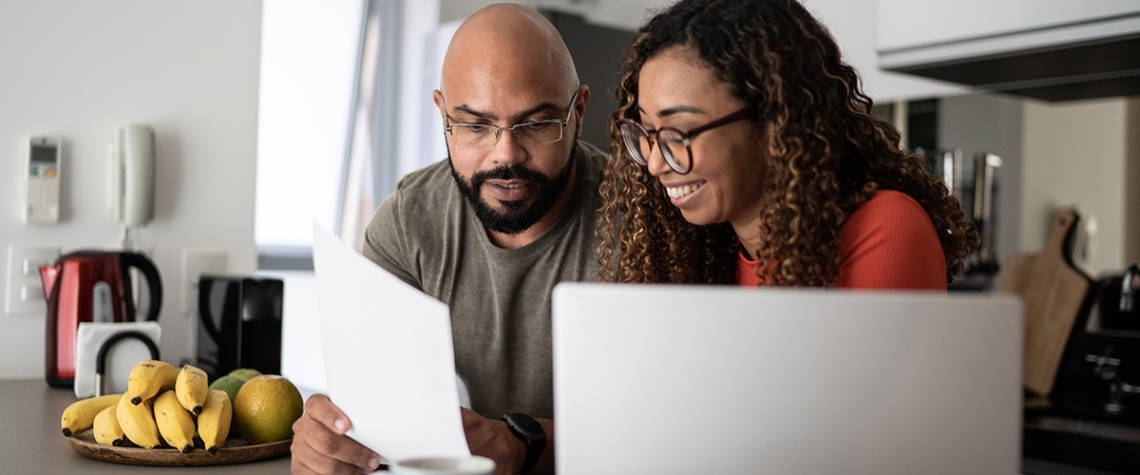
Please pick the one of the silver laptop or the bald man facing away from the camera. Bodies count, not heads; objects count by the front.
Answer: the silver laptop

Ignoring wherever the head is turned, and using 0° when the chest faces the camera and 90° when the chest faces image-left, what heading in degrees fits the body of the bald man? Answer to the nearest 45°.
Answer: approximately 0°

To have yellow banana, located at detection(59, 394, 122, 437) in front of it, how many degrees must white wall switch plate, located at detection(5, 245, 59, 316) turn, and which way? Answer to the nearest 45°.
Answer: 0° — it already faces it

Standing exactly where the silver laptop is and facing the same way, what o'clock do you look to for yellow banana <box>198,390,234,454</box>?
The yellow banana is roughly at 10 o'clock from the silver laptop.

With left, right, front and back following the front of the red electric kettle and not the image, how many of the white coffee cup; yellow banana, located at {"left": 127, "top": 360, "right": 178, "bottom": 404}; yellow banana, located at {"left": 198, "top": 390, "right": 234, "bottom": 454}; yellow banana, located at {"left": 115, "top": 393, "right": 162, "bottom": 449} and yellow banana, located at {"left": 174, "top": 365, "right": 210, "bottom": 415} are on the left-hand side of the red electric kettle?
5

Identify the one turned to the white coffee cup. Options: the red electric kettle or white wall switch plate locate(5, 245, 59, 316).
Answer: the white wall switch plate

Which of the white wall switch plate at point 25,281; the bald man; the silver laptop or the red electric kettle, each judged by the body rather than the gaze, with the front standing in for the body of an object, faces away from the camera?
the silver laptop

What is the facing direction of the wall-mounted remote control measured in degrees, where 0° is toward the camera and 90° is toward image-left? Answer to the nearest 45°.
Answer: approximately 0°

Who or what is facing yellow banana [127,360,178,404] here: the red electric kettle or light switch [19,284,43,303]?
the light switch

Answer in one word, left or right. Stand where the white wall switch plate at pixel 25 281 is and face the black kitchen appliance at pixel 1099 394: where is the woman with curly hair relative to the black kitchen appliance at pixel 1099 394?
right

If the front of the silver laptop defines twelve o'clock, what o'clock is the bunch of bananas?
The bunch of bananas is roughly at 10 o'clock from the silver laptop.

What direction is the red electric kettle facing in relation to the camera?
to the viewer's left

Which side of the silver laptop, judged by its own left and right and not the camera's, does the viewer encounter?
back
